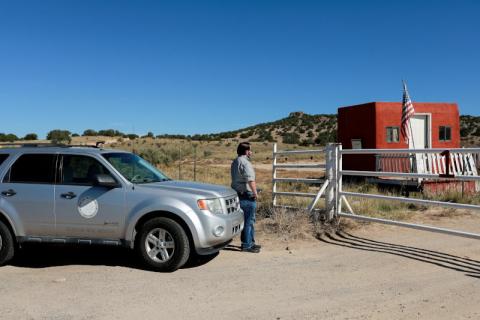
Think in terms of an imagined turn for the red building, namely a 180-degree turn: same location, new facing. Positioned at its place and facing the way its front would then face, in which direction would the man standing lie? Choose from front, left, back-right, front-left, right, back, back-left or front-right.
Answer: back-left

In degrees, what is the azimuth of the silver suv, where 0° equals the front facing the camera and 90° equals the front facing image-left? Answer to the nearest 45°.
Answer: approximately 315°

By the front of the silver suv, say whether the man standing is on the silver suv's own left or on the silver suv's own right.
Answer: on the silver suv's own left

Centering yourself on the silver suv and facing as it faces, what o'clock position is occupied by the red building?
The red building is roughly at 9 o'clock from the silver suv.

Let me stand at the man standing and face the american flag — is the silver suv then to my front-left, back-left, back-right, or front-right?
back-left

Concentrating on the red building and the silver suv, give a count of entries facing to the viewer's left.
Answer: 0

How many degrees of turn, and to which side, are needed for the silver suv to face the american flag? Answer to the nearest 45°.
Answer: approximately 90° to its left

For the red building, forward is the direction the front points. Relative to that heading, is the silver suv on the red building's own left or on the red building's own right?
on the red building's own right
